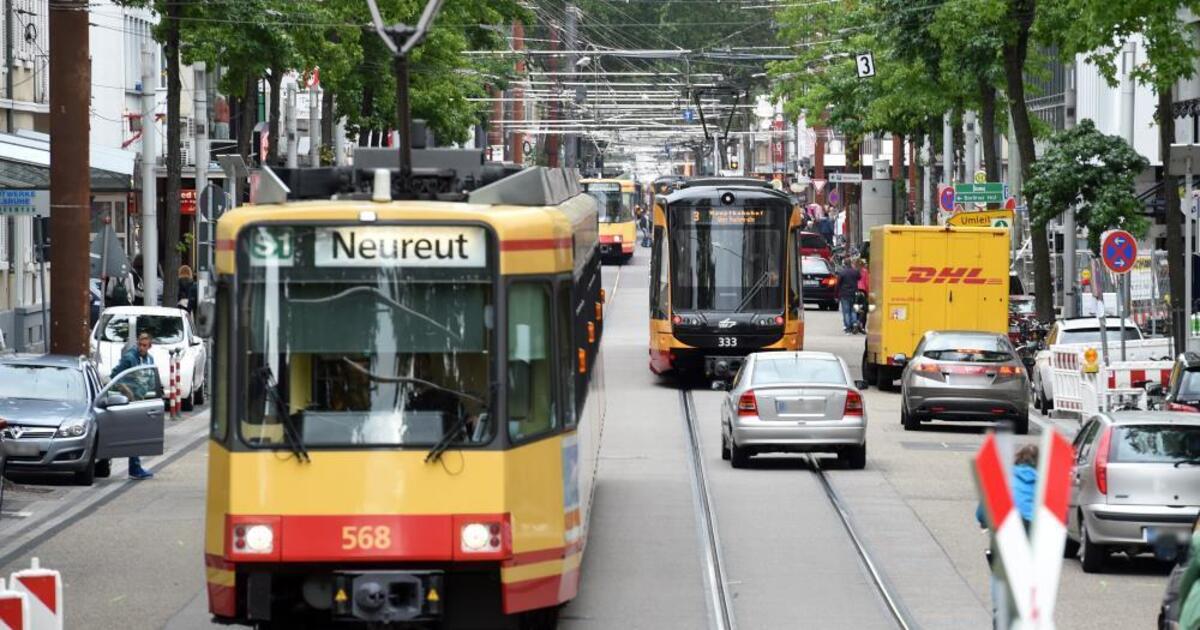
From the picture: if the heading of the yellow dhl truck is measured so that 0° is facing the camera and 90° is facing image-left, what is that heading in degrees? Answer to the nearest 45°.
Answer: approximately 180°

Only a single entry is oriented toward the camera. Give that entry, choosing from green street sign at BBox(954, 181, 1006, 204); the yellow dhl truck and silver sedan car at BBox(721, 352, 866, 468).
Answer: the green street sign

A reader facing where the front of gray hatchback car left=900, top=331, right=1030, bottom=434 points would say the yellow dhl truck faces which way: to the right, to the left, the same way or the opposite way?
the same way

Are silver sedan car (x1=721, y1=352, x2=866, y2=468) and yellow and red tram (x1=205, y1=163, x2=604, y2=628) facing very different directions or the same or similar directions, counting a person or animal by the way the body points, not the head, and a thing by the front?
very different directions

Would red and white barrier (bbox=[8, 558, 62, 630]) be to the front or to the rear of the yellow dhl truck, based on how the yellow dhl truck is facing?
to the rear

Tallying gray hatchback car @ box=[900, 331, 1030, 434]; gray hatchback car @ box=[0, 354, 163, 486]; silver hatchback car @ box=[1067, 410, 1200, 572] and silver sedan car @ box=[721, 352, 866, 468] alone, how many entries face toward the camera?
1

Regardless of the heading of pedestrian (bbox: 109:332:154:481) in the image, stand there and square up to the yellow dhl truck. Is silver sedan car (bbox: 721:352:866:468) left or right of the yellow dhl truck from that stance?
right

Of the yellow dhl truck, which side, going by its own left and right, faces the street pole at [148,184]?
left

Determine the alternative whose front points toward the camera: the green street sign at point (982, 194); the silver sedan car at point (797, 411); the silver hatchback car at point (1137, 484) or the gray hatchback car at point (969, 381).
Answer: the green street sign

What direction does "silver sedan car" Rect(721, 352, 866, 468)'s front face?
away from the camera

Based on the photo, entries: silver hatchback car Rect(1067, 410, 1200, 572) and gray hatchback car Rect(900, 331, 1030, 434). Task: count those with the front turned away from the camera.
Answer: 2

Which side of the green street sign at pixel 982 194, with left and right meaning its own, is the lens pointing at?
front

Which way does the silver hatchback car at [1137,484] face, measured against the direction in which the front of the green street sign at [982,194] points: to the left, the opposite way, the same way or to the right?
the opposite way

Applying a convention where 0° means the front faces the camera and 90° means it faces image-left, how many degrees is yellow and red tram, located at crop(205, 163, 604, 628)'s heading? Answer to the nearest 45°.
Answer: approximately 0°

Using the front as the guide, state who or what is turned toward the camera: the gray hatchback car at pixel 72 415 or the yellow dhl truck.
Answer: the gray hatchback car

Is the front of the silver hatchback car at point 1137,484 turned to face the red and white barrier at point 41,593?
no

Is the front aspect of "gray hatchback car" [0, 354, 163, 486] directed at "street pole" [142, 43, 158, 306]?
no

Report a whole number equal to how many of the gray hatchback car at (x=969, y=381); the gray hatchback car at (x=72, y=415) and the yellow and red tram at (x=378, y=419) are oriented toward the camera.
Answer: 2

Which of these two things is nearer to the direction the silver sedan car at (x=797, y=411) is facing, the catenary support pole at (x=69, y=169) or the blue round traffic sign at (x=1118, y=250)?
the blue round traffic sign

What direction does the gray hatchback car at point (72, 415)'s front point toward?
toward the camera

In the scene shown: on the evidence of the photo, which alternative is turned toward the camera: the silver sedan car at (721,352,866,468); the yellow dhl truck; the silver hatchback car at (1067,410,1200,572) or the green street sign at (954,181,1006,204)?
the green street sign

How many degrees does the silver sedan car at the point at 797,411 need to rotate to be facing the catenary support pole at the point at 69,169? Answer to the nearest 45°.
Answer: approximately 90° to its left

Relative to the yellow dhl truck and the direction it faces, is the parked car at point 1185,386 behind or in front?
behind
